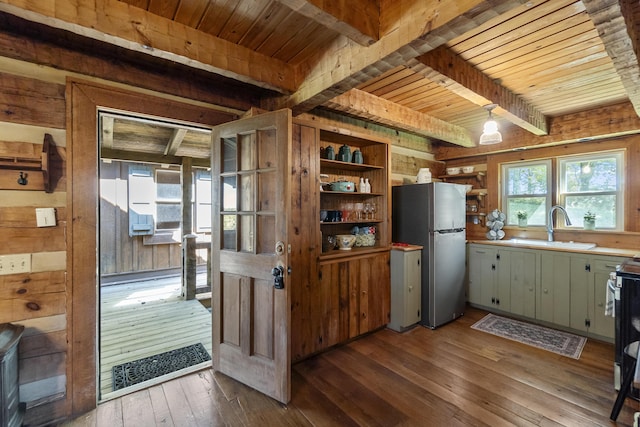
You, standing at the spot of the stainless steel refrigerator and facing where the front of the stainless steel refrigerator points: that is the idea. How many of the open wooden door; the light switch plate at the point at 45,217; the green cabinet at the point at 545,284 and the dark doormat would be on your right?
3

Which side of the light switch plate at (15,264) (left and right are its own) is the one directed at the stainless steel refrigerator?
left

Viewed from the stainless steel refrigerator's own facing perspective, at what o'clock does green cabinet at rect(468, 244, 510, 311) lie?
The green cabinet is roughly at 9 o'clock from the stainless steel refrigerator.

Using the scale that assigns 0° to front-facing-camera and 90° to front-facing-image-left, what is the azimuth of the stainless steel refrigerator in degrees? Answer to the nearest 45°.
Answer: approximately 315°

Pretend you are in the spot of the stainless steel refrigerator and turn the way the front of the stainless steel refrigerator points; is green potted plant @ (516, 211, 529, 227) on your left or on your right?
on your left

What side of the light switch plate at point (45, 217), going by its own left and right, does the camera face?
front

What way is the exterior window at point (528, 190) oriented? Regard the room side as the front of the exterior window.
toward the camera
